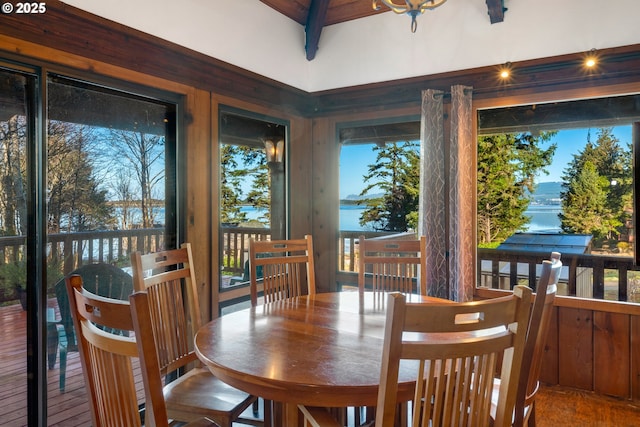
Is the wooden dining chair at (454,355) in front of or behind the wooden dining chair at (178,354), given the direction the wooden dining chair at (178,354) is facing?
in front

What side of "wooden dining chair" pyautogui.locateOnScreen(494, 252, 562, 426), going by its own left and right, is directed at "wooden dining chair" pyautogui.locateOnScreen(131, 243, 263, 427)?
front

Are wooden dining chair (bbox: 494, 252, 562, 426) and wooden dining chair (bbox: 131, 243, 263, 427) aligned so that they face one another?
yes

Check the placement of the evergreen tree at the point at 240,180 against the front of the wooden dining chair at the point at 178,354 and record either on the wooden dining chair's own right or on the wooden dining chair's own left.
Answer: on the wooden dining chair's own left

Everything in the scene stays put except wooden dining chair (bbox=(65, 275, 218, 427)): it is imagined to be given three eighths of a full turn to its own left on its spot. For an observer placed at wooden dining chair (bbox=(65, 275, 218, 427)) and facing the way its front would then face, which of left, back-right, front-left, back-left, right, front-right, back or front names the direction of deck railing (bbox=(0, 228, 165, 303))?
right

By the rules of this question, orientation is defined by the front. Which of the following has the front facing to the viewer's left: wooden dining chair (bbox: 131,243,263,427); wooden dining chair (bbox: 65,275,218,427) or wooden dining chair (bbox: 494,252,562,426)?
wooden dining chair (bbox: 494,252,562,426)

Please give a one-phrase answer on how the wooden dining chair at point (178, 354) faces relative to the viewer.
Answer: facing the viewer and to the right of the viewer

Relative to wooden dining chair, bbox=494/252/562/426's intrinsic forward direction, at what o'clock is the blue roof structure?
The blue roof structure is roughly at 3 o'clock from the wooden dining chair.

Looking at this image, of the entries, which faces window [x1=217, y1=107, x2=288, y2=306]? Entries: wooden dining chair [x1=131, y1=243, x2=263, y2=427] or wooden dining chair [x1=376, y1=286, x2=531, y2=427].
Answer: wooden dining chair [x1=376, y1=286, x2=531, y2=427]

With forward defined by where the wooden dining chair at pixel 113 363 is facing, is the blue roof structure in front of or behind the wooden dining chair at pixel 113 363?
in front

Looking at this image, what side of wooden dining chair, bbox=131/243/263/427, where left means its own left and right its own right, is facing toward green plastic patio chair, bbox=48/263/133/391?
back

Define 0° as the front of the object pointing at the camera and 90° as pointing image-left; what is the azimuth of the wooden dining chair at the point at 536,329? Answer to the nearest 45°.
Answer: approximately 90°

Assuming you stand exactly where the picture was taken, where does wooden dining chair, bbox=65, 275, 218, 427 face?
facing away from the viewer and to the right of the viewer

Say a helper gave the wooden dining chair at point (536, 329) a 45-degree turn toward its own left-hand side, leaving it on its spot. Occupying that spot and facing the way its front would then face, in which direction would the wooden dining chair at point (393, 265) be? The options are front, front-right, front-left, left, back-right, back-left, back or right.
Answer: right

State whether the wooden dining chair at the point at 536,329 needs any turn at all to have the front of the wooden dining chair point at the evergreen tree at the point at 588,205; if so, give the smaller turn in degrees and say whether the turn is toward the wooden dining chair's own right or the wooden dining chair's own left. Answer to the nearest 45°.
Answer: approximately 90° to the wooden dining chair's own right

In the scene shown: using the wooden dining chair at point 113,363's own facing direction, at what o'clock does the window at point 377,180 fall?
The window is roughly at 12 o'clock from the wooden dining chair.

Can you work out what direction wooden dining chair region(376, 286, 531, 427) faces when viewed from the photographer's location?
facing away from the viewer and to the left of the viewer

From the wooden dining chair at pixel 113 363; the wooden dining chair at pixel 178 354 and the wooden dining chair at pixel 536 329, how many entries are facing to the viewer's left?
1
